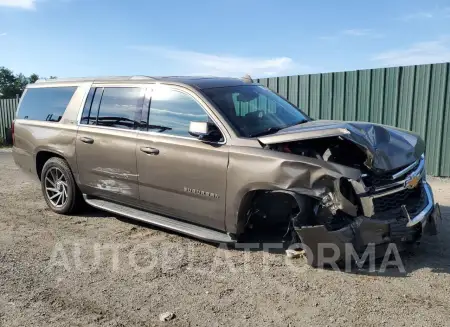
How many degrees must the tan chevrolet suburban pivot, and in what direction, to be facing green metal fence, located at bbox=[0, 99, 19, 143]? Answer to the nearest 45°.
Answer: approximately 180°

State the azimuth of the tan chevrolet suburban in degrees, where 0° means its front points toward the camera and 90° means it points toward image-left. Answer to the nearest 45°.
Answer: approximately 315°

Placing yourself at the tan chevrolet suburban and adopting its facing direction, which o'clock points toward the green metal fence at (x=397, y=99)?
The green metal fence is roughly at 9 o'clock from the tan chevrolet suburban.
